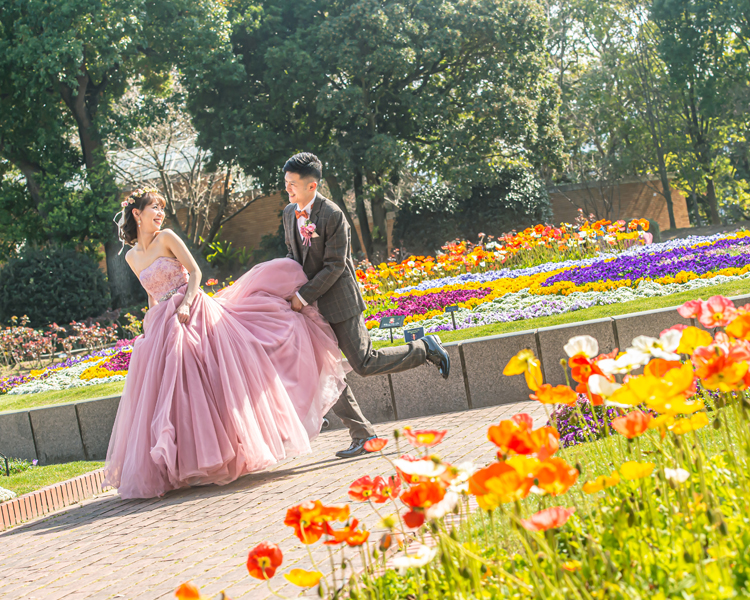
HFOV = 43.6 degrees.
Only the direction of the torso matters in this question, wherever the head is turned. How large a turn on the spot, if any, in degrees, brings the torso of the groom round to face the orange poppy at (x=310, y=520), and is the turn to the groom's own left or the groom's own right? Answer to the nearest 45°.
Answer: approximately 45° to the groom's own left

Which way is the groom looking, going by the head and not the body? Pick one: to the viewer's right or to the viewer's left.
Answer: to the viewer's left

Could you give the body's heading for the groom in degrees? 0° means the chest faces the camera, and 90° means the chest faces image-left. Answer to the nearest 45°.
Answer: approximately 45°

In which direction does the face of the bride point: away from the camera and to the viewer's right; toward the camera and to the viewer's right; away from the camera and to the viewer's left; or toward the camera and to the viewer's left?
toward the camera and to the viewer's right

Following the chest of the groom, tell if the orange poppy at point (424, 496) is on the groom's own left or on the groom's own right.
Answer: on the groom's own left

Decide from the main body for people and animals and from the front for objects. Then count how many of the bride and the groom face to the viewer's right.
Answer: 0

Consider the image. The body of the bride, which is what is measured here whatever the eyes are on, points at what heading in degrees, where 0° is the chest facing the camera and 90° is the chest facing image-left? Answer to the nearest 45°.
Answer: approximately 45°

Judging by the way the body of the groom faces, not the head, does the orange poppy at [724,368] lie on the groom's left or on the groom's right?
on the groom's left

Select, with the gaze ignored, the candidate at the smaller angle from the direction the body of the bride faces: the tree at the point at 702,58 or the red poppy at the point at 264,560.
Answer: the red poppy
